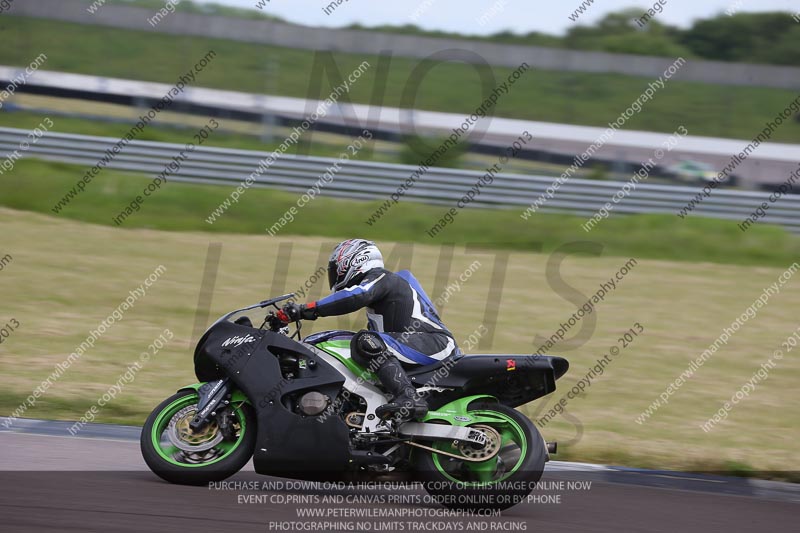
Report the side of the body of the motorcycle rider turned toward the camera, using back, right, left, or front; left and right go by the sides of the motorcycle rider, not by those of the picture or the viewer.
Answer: left

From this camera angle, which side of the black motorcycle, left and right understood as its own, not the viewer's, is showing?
left

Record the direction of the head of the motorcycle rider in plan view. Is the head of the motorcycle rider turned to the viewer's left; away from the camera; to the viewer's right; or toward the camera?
to the viewer's left

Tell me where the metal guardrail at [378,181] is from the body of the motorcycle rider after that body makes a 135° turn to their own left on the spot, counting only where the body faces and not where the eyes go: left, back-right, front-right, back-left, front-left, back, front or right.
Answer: back-left

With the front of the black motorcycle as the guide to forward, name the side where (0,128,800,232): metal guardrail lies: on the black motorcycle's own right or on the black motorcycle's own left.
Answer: on the black motorcycle's own right
